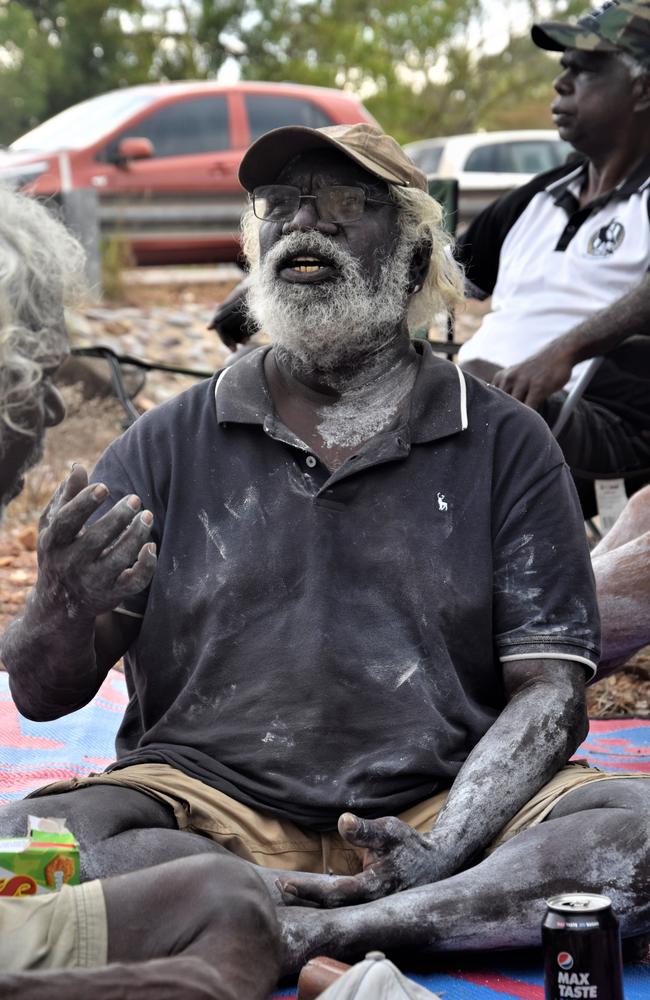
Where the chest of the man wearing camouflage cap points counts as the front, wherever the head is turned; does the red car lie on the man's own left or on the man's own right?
on the man's own right

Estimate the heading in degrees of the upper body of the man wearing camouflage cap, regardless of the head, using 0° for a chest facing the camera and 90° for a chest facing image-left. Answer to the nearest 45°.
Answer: approximately 45°

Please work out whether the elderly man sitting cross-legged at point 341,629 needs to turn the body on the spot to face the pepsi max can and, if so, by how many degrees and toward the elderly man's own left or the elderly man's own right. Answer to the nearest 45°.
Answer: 0° — they already face it

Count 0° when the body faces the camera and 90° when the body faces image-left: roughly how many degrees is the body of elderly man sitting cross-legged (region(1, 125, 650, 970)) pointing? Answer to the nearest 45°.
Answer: approximately 0°

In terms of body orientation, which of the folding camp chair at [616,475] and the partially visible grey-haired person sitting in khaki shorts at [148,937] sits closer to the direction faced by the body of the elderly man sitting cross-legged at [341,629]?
the partially visible grey-haired person sitting in khaki shorts

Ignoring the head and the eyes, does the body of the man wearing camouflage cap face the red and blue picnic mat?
yes

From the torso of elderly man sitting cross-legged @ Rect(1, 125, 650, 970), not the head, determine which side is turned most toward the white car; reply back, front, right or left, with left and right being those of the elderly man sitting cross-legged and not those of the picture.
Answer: back

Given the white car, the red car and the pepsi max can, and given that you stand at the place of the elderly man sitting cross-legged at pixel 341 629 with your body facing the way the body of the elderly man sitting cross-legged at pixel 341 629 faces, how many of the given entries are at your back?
2

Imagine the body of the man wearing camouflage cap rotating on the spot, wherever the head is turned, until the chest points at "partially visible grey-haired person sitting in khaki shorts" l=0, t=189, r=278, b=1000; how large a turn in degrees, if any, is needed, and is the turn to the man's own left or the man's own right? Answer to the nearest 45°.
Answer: approximately 45° to the man's own left

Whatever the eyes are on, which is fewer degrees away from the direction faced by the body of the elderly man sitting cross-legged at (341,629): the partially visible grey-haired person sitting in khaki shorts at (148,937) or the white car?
the partially visible grey-haired person sitting in khaki shorts

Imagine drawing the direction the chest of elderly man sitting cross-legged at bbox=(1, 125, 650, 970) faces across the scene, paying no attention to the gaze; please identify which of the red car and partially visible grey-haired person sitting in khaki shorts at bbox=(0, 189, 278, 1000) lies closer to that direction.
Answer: the partially visible grey-haired person sitting in khaki shorts

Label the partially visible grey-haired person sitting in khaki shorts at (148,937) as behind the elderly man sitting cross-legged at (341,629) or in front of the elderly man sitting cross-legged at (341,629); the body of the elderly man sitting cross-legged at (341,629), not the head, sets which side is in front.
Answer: in front

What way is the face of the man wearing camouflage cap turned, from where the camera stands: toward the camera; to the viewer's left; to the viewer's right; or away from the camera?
to the viewer's left
